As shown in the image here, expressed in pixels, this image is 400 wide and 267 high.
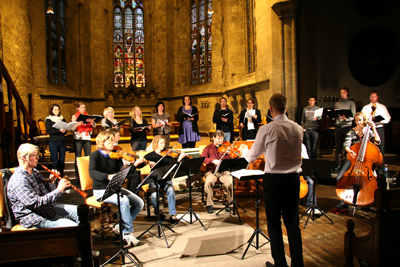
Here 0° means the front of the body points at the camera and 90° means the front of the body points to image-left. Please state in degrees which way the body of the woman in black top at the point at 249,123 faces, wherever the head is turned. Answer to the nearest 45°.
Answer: approximately 0°

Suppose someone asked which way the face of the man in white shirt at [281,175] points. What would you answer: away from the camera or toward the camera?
away from the camera

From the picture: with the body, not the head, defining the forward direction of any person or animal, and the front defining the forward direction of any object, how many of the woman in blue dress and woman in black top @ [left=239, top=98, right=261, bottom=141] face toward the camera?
2

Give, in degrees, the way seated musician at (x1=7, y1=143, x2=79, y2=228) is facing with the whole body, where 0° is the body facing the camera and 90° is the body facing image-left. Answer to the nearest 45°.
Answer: approximately 270°

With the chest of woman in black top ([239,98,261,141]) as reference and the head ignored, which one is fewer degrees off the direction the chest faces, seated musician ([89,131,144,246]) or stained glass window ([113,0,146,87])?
the seated musician

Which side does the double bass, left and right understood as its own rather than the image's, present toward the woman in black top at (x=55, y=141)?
right

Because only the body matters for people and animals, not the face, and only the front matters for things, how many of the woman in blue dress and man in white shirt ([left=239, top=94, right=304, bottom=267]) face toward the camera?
1

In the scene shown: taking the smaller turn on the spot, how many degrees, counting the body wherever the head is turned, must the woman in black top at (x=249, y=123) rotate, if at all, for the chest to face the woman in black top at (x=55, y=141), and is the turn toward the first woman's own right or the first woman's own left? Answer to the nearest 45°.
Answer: approximately 45° to the first woman's own right
